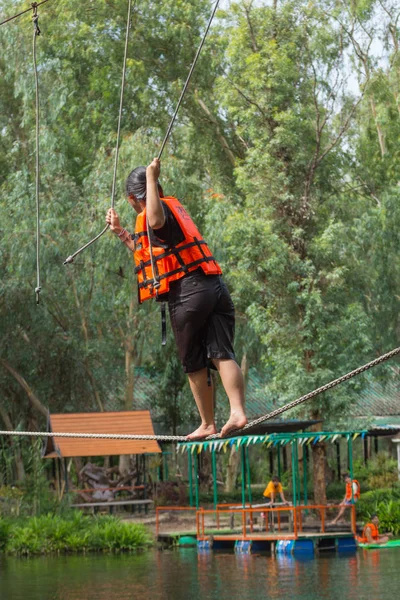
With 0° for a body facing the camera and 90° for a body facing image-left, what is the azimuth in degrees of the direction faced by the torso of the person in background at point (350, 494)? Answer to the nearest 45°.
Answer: approximately 90°

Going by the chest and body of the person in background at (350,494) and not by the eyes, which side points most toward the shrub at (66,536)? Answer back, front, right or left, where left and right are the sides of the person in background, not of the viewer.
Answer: front

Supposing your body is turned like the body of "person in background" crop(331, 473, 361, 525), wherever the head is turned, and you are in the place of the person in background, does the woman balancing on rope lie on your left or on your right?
on your left
